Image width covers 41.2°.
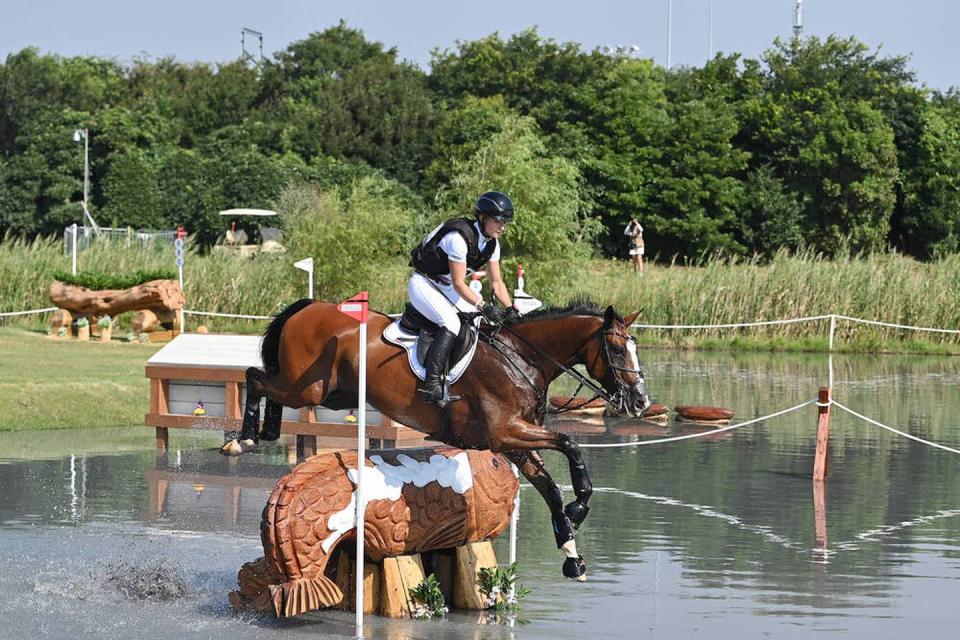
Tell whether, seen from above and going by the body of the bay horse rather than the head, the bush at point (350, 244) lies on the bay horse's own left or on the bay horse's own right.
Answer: on the bay horse's own left

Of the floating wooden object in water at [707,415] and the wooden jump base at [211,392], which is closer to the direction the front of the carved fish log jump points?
the floating wooden object in water

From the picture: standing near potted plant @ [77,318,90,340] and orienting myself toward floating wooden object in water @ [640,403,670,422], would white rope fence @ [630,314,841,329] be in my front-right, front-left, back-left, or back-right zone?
front-left

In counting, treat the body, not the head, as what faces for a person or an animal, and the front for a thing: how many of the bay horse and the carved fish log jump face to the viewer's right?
2

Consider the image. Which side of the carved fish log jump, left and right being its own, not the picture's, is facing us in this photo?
right

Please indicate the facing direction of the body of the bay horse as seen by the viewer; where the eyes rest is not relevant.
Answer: to the viewer's right

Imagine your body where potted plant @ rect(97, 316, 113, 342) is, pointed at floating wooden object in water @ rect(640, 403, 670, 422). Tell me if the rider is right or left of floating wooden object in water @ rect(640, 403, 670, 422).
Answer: right

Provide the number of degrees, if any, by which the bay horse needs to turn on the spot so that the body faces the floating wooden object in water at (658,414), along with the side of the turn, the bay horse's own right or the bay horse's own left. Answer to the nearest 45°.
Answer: approximately 90° to the bay horse's own left

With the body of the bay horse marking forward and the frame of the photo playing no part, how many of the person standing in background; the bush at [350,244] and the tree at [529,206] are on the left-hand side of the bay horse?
3

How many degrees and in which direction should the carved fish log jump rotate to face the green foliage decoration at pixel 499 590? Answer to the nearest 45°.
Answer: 0° — it already faces it

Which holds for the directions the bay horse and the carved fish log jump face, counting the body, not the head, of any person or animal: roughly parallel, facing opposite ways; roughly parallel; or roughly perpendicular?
roughly parallel

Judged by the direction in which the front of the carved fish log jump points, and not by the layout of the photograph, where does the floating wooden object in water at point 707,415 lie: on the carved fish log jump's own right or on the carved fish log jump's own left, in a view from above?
on the carved fish log jump's own left
